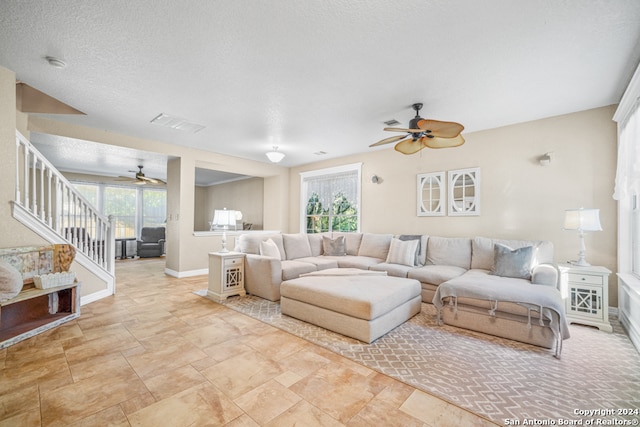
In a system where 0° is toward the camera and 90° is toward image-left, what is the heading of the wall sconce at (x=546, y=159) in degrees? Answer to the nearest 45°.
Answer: approximately 45°

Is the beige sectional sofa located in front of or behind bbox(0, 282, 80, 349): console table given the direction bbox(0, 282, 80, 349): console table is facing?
in front

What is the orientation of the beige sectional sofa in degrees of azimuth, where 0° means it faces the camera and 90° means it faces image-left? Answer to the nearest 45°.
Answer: approximately 45°

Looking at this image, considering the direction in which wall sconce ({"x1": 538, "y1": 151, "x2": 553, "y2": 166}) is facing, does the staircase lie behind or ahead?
ahead

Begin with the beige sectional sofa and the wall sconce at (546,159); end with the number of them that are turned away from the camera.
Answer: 0

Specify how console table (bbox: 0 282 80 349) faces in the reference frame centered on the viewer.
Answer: facing the viewer and to the right of the viewer

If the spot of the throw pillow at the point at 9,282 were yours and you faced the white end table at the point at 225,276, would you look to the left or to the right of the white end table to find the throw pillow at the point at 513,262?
right

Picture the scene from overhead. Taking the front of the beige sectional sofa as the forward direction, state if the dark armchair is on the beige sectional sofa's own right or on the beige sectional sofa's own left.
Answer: on the beige sectional sofa's own right

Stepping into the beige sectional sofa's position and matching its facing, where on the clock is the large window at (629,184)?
The large window is roughly at 8 o'clock from the beige sectional sofa.

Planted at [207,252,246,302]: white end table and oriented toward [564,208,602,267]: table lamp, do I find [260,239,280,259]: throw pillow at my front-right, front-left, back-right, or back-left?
front-left

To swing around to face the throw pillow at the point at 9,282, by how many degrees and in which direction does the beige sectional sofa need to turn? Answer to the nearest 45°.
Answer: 0° — it already faces it
